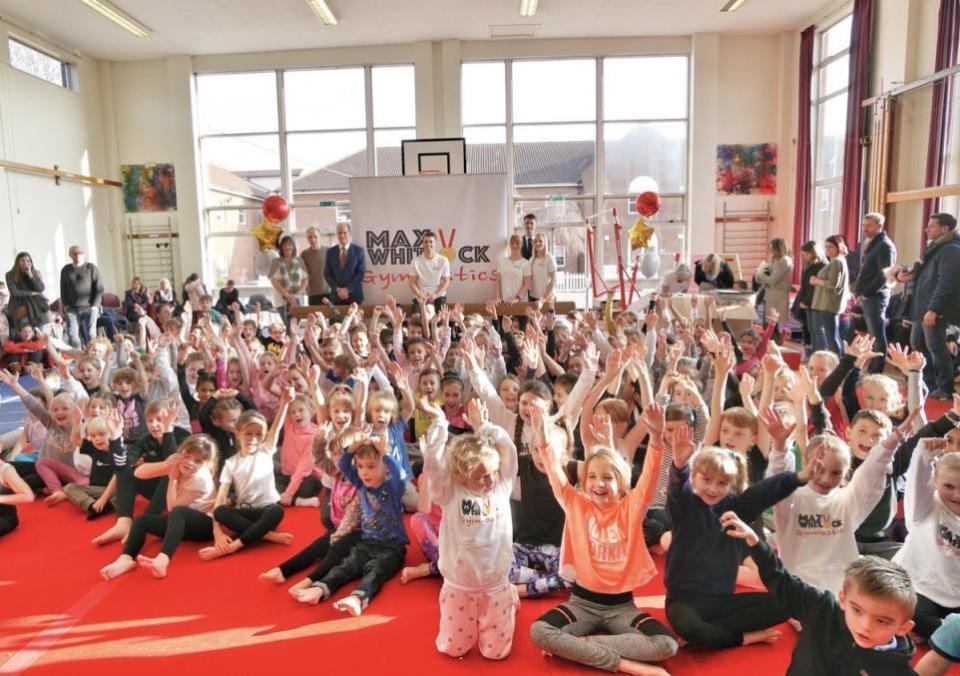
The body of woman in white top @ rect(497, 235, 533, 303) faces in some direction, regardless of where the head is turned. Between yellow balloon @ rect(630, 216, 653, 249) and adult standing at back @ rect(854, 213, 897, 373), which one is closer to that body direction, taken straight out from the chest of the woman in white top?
the adult standing at back

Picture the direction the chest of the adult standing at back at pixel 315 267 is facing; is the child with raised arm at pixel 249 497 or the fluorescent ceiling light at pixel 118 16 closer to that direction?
the child with raised arm

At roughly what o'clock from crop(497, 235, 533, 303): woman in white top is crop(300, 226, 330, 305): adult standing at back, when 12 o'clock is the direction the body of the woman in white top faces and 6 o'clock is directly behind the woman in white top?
The adult standing at back is roughly at 3 o'clock from the woman in white top.

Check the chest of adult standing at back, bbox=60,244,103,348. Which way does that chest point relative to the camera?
toward the camera

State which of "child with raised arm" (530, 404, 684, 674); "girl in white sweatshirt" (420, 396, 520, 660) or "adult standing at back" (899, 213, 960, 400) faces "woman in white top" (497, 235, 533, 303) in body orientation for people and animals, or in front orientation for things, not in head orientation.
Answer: the adult standing at back

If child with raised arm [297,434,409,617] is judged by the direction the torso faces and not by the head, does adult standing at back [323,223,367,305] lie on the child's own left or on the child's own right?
on the child's own right

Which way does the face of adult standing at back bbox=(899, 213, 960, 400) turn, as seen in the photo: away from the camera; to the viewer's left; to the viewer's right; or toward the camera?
to the viewer's left

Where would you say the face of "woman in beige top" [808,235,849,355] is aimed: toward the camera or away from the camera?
toward the camera

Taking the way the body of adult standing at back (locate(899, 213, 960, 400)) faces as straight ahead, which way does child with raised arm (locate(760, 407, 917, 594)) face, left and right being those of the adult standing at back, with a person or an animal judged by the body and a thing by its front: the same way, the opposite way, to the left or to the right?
to the left

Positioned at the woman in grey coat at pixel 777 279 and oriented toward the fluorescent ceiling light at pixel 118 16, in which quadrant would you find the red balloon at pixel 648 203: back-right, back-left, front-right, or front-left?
front-right

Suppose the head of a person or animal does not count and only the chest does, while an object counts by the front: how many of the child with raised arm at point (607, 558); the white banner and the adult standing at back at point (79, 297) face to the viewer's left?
0

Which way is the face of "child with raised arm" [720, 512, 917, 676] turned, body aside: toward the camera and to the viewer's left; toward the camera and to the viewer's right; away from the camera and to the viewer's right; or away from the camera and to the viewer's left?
toward the camera and to the viewer's left

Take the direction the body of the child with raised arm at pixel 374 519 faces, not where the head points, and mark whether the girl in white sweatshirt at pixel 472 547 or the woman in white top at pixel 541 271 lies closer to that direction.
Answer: the girl in white sweatshirt

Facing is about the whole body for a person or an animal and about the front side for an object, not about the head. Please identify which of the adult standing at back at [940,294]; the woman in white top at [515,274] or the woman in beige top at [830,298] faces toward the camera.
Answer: the woman in white top

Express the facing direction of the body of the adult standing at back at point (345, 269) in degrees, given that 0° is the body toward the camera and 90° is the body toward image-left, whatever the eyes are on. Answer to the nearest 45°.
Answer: approximately 0°

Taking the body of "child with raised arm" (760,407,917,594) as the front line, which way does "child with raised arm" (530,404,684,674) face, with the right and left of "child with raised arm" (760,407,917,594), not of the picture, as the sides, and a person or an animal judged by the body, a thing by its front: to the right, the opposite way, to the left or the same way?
the same way

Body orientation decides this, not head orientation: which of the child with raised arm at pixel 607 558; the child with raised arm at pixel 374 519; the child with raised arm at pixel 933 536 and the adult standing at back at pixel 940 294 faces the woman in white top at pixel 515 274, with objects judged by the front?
the adult standing at back
